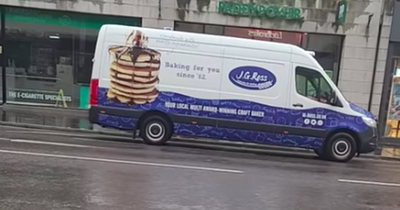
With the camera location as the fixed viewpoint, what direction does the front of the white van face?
facing to the right of the viewer
